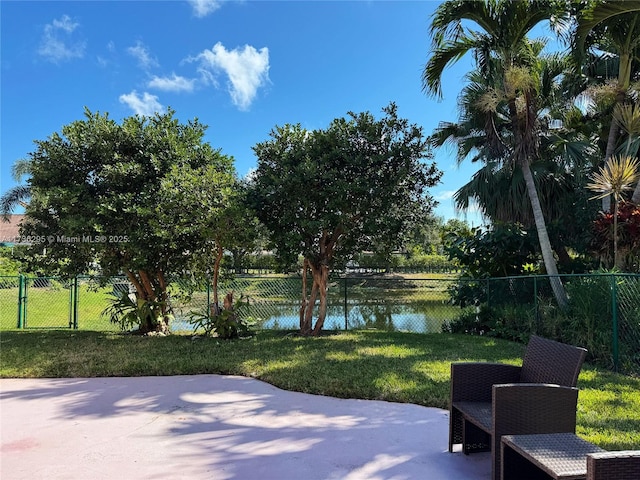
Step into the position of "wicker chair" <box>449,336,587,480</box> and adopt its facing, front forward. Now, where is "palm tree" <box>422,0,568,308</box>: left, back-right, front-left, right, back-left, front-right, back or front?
back-right

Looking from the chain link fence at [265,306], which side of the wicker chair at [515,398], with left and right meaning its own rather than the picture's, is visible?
right

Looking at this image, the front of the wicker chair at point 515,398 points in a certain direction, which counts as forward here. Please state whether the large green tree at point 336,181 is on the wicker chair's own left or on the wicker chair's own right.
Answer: on the wicker chair's own right

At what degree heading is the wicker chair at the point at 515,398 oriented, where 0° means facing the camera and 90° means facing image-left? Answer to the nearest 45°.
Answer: approximately 45°

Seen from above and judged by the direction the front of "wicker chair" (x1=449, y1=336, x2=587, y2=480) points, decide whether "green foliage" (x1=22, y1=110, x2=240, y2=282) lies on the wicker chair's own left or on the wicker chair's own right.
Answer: on the wicker chair's own right

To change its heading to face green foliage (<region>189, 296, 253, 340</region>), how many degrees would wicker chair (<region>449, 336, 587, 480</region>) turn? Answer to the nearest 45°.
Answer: approximately 90° to its right
